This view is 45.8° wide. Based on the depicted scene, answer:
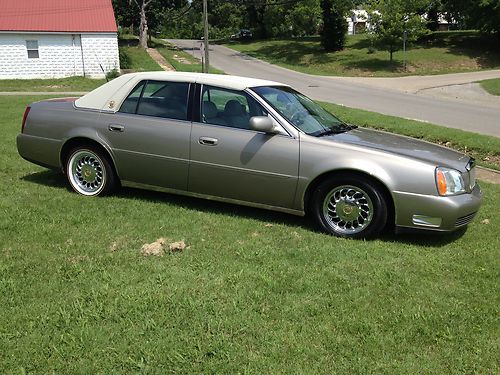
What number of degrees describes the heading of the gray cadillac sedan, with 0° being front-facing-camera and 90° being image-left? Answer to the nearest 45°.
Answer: approximately 270°

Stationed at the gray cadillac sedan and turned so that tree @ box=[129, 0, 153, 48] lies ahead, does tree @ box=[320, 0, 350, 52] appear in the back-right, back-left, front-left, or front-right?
front-right

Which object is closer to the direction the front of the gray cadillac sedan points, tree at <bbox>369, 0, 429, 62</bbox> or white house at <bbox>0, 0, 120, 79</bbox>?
the tree

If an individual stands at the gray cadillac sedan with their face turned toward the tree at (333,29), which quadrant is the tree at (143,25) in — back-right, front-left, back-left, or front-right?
front-left

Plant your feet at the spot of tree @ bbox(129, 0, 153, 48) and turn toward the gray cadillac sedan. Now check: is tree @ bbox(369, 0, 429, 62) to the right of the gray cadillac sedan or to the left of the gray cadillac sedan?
left

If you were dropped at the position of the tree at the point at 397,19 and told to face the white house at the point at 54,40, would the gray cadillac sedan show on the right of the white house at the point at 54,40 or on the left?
left

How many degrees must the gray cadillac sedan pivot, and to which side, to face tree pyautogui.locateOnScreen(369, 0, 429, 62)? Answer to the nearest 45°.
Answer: approximately 90° to its left

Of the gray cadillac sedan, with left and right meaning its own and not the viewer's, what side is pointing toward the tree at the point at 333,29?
left

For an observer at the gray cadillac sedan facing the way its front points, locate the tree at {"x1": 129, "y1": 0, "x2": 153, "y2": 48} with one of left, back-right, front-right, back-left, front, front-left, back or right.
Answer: left

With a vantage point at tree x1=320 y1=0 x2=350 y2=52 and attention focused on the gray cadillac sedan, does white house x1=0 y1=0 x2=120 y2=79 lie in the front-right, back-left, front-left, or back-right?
front-right
